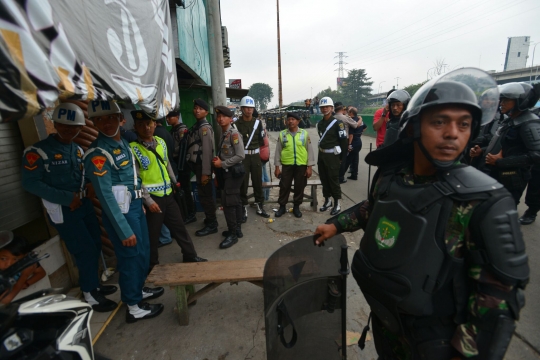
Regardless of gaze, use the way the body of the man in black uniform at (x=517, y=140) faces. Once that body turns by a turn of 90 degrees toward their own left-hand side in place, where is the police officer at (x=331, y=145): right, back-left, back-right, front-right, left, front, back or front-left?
right

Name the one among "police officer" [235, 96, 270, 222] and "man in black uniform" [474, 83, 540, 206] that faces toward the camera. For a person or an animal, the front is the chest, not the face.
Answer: the police officer

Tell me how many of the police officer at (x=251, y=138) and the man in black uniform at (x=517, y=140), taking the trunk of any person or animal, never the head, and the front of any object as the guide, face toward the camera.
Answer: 1

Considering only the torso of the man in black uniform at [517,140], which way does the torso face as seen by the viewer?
to the viewer's left

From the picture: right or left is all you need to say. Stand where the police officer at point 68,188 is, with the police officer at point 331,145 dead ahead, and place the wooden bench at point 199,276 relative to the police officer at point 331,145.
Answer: right

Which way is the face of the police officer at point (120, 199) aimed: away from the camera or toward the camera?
toward the camera

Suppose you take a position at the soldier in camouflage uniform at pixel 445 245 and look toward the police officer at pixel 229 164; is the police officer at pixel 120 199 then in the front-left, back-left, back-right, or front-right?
front-left

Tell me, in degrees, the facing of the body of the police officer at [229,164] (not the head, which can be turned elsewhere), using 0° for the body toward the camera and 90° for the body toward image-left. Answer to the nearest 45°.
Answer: approximately 45°

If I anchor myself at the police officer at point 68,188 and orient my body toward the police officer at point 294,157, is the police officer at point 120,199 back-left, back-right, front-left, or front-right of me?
front-right

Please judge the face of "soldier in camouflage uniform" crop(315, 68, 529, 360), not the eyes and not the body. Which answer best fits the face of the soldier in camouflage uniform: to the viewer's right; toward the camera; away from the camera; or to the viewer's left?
toward the camera

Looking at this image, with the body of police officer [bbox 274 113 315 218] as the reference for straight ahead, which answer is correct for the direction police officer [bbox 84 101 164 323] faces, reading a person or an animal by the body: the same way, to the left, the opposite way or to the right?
to the left

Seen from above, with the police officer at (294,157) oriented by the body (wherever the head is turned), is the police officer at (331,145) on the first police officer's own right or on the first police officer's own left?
on the first police officer's own left

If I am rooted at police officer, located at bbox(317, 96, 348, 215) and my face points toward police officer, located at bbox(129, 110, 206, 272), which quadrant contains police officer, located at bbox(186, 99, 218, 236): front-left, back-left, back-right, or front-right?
front-right

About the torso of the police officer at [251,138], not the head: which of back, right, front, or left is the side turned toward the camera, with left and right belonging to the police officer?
front

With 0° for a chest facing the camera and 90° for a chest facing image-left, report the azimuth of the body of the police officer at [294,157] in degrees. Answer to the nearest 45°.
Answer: approximately 0°
